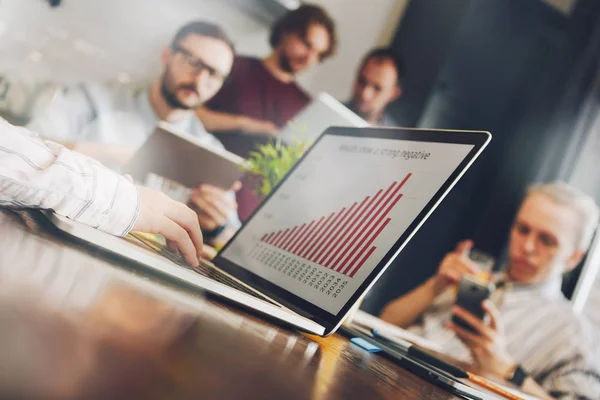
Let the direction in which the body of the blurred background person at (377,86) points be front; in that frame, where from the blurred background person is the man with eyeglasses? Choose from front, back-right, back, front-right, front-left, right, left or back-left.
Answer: front

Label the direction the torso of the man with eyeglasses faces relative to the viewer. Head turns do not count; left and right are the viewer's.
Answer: facing the viewer and to the right of the viewer

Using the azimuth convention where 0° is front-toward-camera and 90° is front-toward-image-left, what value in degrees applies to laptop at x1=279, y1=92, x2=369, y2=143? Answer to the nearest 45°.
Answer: approximately 225°

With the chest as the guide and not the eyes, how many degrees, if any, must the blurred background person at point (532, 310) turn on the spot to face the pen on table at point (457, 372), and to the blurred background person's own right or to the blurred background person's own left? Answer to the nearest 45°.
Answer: approximately 45° to the blurred background person's own left

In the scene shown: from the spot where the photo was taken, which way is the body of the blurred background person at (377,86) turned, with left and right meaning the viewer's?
facing the viewer and to the left of the viewer

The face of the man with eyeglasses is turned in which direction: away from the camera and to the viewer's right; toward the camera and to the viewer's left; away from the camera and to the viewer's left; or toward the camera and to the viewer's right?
toward the camera and to the viewer's right

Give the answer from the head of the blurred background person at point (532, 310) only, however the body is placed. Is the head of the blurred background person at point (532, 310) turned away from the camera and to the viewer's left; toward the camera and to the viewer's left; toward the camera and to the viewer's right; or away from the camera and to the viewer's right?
toward the camera and to the viewer's left

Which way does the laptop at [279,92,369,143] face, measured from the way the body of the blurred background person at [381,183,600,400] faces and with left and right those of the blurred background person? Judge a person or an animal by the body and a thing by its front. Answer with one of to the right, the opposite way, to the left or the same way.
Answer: the opposite way

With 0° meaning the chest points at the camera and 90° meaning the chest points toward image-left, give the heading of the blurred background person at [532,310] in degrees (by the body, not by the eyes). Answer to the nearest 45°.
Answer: approximately 45°
